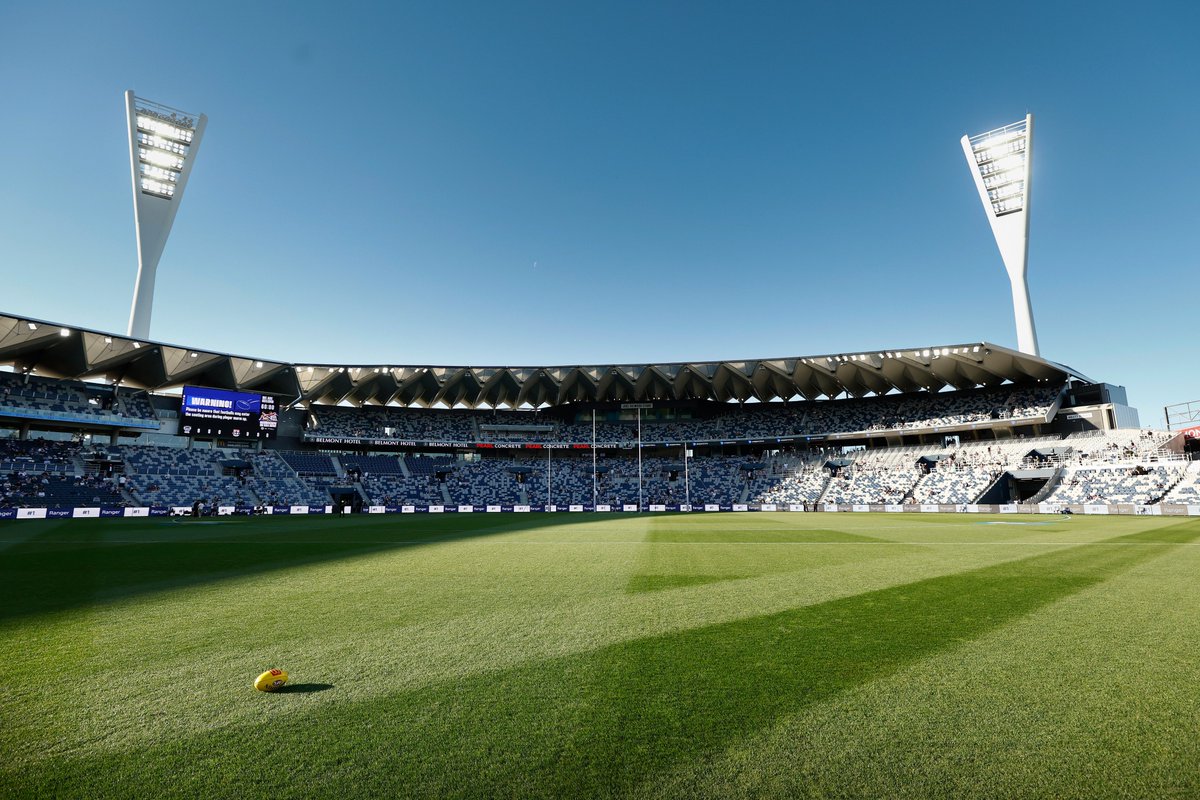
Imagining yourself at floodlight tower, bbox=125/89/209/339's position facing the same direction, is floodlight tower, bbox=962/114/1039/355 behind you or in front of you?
in front

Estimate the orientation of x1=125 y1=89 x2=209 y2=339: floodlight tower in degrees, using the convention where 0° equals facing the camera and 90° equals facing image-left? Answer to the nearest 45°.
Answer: approximately 315°
